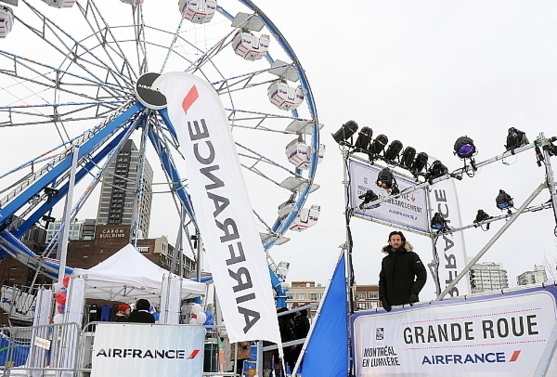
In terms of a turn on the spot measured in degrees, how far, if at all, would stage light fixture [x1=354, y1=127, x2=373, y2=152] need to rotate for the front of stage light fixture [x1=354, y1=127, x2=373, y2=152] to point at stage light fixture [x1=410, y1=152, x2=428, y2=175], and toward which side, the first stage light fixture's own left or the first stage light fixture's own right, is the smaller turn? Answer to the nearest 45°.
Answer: approximately 135° to the first stage light fixture's own right

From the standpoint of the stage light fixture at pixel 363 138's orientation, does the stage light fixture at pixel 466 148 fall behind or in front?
behind

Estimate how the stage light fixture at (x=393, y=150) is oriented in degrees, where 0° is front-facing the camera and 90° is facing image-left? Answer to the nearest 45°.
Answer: approximately 90°

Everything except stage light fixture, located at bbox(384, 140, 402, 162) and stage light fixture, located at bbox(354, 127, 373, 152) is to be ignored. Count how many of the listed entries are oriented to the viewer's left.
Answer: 2

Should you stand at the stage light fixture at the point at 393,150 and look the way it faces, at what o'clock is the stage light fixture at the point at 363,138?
the stage light fixture at the point at 363,138 is roughly at 10 o'clock from the stage light fixture at the point at 393,150.

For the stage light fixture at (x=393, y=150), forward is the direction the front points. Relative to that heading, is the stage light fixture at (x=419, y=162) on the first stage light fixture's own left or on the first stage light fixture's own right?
on the first stage light fixture's own right

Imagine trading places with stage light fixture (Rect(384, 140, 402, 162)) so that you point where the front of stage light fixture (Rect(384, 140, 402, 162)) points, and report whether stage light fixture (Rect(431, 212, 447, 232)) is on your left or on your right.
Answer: on your right

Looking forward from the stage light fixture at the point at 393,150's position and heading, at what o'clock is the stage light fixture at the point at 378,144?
the stage light fixture at the point at 378,144 is roughly at 10 o'clock from the stage light fixture at the point at 393,150.
